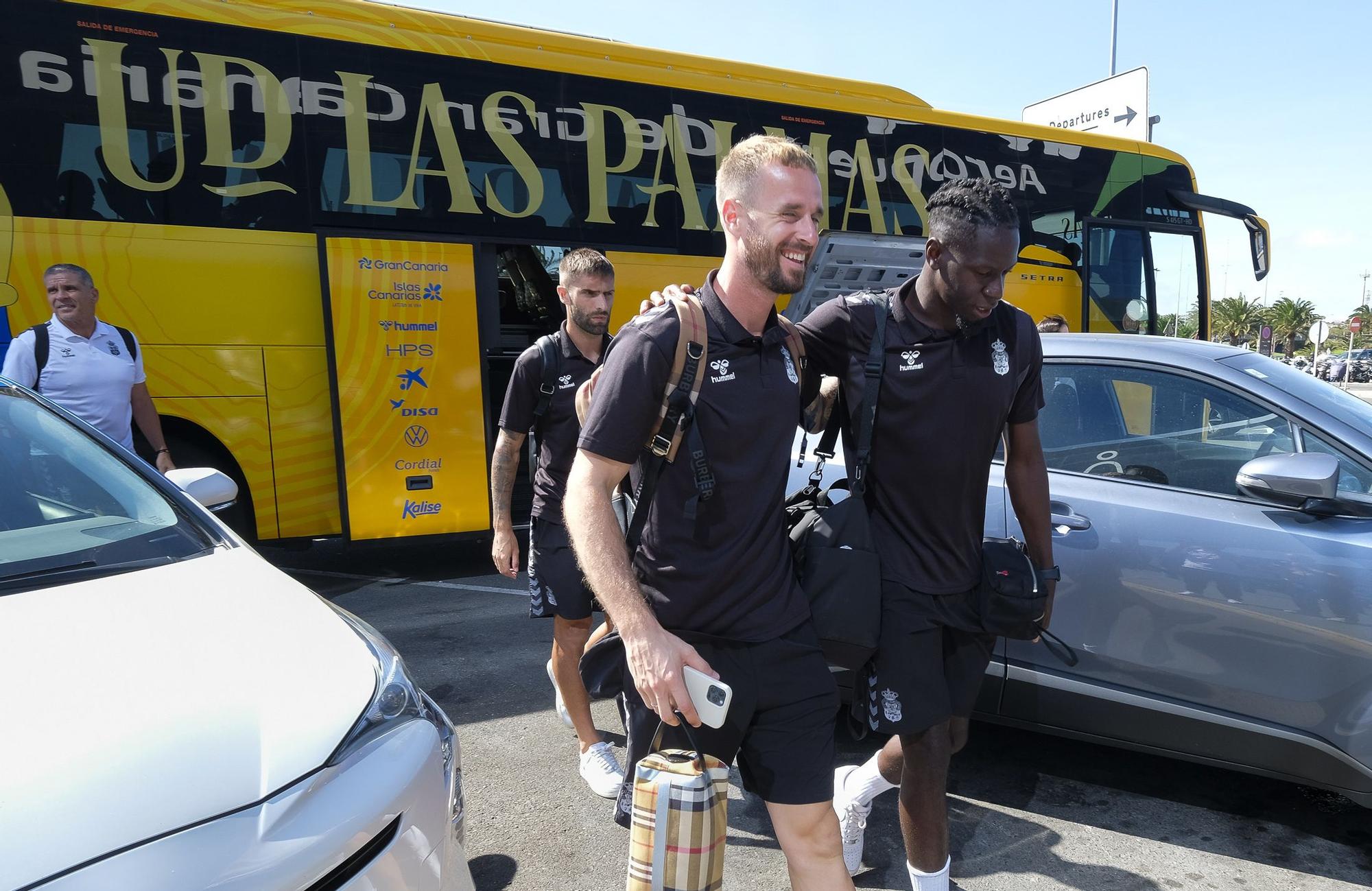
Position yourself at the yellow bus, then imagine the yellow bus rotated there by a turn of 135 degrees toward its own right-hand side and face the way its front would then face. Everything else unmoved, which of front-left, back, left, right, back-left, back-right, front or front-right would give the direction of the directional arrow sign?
back-left

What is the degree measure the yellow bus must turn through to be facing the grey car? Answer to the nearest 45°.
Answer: approximately 90° to its right

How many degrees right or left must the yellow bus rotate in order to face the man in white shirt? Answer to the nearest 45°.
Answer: approximately 180°

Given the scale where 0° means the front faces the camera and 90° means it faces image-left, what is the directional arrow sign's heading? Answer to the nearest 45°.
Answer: approximately 45°

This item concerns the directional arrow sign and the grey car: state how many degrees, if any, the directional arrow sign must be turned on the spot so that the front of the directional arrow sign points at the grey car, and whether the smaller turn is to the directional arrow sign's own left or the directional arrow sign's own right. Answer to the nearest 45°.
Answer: approximately 45° to the directional arrow sign's own left

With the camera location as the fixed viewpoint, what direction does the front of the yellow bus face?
facing away from the viewer and to the right of the viewer
